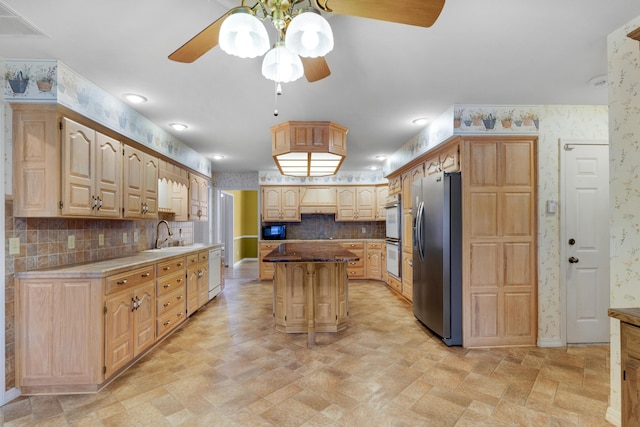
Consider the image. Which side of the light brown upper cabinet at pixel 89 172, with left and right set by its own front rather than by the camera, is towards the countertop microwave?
left

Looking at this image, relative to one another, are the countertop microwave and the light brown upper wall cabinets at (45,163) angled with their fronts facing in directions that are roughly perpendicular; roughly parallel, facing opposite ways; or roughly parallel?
roughly perpendicular

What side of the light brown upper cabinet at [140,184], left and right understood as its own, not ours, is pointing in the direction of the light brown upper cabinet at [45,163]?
right

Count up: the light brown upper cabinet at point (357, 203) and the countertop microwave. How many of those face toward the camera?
2

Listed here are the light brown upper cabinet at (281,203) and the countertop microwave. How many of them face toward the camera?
2

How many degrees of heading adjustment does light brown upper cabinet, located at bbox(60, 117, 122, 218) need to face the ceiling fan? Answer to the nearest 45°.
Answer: approximately 45° to its right

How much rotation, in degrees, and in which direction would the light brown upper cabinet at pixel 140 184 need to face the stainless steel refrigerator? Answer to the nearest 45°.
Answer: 0° — it already faces it

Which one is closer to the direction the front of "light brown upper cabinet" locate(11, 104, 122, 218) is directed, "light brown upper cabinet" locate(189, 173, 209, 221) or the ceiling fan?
the ceiling fan

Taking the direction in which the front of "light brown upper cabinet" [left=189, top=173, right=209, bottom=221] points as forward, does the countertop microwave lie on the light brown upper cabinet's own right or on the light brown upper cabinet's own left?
on the light brown upper cabinet's own left
